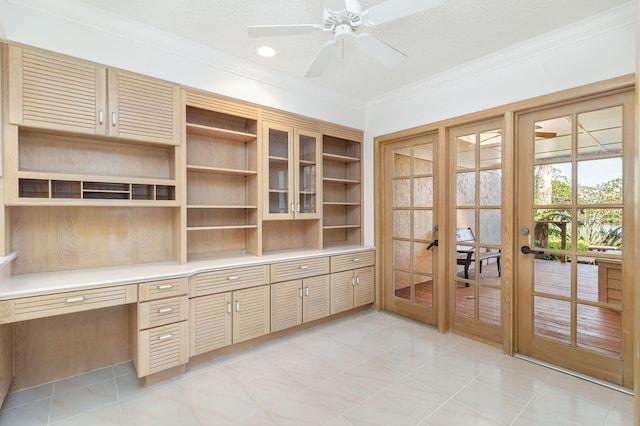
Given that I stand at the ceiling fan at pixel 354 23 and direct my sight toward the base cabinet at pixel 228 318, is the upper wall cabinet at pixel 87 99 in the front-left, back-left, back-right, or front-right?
front-left

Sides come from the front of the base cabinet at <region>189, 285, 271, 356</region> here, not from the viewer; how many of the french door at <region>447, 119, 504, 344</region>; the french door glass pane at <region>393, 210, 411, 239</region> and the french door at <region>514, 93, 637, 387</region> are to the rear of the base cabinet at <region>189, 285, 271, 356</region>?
0

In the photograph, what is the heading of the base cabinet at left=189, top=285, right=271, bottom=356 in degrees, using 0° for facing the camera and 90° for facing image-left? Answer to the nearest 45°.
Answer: approximately 315°

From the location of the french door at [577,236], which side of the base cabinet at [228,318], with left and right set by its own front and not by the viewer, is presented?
front

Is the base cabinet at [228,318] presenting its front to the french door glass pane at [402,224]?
no

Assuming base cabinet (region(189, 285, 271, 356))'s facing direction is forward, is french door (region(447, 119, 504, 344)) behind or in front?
in front

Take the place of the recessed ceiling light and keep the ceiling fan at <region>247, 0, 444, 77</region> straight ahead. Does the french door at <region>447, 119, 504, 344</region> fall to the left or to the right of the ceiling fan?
left
